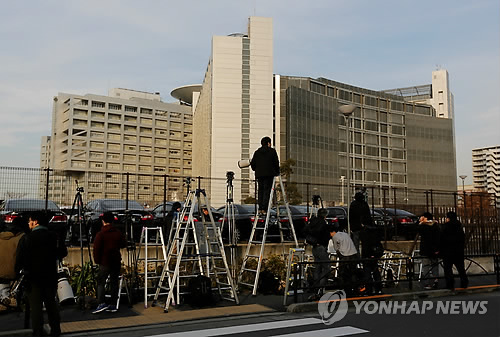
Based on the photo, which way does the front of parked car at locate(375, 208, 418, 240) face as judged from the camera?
facing away from the viewer and to the left of the viewer

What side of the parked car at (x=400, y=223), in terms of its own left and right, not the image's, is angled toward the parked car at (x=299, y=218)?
left

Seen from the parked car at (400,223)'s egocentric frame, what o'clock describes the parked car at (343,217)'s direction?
the parked car at (343,217) is roughly at 10 o'clock from the parked car at (400,223).

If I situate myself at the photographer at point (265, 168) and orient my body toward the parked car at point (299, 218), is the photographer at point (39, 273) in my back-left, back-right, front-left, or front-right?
back-left

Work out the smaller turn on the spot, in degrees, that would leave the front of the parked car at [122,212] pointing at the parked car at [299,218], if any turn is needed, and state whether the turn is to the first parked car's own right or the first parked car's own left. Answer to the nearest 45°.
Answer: approximately 135° to the first parked car's own right

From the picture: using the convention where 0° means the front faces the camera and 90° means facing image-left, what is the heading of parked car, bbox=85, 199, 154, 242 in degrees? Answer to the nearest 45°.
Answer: approximately 135°

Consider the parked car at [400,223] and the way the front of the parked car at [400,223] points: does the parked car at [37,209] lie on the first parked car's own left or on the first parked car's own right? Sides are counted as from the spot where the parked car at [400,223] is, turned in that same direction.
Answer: on the first parked car's own left

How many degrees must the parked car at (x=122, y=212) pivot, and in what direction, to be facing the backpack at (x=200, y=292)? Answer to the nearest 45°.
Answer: approximately 135° to its left
